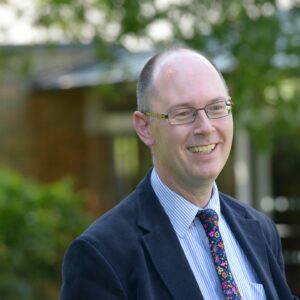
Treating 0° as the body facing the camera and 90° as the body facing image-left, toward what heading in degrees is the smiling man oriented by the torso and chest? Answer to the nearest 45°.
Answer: approximately 315°

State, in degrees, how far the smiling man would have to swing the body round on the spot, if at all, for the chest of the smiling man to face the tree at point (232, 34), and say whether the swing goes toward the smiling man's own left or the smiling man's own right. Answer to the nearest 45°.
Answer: approximately 135° to the smiling man's own left

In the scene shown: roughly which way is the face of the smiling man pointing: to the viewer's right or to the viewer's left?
to the viewer's right

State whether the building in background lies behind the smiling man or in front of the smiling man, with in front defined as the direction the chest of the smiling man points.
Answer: behind
